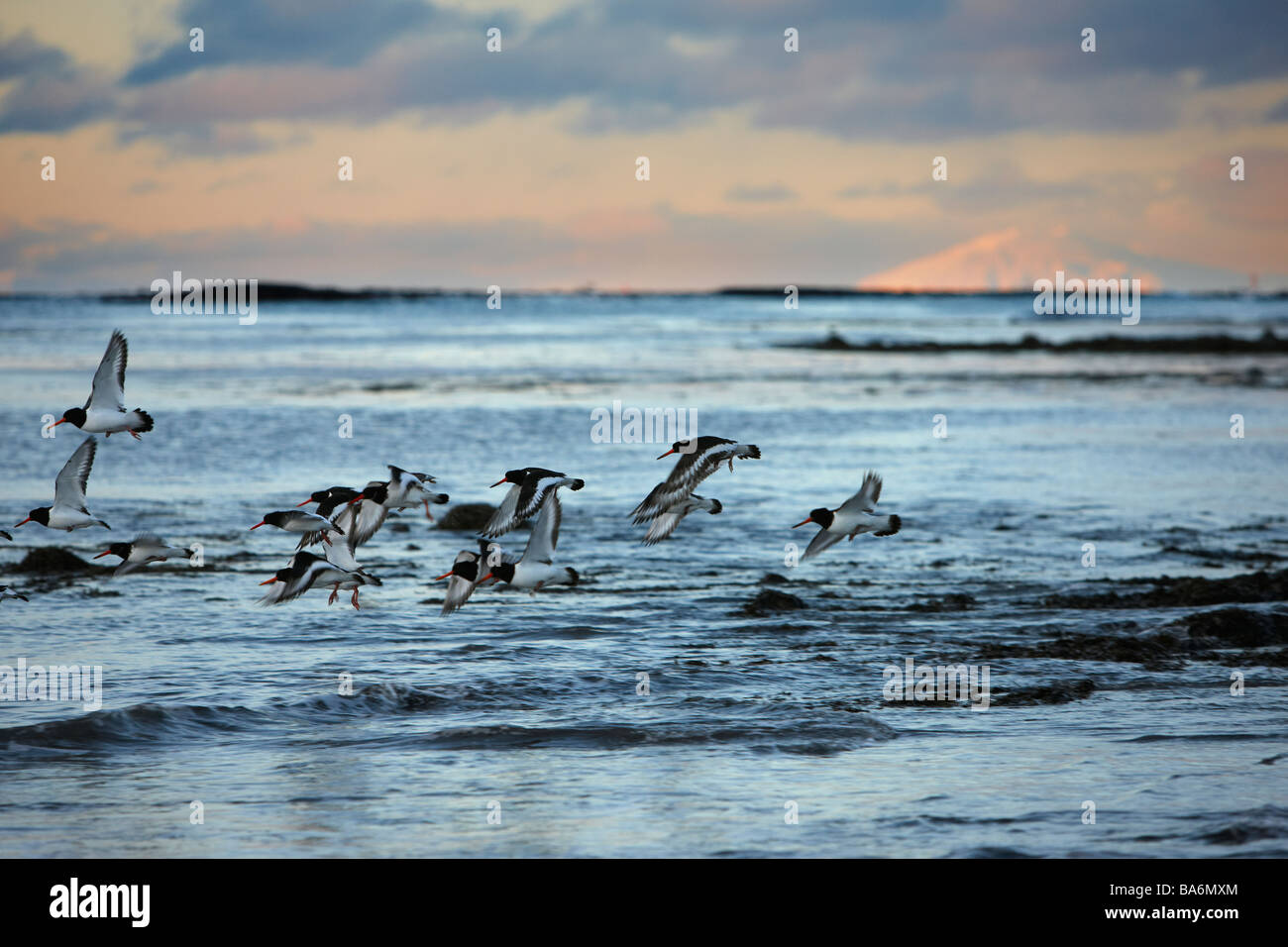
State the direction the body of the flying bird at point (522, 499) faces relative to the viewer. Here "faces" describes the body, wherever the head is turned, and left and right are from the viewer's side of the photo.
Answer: facing to the left of the viewer

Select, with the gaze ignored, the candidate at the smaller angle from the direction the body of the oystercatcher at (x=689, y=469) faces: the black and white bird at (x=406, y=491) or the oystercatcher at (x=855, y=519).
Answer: the black and white bird

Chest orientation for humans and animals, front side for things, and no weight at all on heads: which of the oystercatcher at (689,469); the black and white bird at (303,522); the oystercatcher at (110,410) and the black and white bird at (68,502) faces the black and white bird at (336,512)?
the oystercatcher at (689,469)

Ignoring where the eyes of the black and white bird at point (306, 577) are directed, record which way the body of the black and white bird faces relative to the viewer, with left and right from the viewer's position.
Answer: facing to the left of the viewer

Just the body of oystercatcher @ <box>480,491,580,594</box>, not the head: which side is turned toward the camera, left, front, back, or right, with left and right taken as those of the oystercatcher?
left

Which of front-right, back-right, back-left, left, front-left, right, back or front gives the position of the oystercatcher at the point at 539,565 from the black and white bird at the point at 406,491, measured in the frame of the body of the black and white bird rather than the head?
back-left

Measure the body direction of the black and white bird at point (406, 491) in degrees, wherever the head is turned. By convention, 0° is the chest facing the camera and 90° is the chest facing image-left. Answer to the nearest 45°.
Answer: approximately 90°

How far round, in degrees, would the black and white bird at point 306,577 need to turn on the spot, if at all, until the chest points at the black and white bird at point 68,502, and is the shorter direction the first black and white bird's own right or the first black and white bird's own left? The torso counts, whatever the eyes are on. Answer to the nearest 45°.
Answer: approximately 45° to the first black and white bird's own right

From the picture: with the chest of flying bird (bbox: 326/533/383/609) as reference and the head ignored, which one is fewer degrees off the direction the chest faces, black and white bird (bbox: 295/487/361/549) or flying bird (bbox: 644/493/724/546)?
the black and white bird

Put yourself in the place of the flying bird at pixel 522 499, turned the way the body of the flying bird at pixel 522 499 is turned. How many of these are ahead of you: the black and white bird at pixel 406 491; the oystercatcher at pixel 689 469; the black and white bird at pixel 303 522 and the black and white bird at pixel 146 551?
3

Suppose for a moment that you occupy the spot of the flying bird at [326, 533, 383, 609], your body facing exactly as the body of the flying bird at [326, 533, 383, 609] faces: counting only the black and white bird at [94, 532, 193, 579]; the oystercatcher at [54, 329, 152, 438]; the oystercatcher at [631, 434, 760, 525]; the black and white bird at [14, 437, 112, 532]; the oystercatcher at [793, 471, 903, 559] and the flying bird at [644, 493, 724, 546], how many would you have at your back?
3

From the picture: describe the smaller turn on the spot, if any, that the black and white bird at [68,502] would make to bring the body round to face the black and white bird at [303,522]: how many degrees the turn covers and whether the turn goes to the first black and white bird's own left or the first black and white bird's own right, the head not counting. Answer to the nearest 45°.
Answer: approximately 135° to the first black and white bird's own left

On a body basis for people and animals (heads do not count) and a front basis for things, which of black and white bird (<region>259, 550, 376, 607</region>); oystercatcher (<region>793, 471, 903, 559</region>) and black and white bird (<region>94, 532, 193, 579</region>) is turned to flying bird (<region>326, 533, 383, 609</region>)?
the oystercatcher

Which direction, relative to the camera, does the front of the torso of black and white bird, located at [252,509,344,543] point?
to the viewer's left

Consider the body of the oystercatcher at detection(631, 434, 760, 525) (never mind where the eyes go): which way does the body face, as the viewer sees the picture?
to the viewer's left
